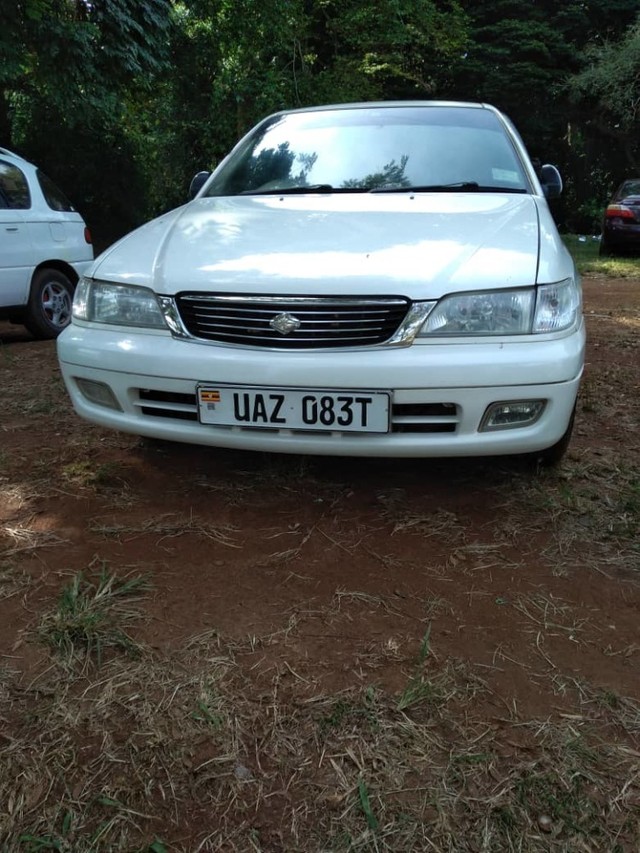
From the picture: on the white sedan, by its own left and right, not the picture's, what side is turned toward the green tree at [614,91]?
back

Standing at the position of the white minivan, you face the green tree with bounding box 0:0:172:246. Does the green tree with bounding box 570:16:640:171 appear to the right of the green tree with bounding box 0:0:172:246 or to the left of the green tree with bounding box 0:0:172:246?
right

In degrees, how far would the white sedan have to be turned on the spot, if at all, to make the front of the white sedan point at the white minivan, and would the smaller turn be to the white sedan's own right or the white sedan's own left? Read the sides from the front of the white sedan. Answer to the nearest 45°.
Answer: approximately 135° to the white sedan's own right

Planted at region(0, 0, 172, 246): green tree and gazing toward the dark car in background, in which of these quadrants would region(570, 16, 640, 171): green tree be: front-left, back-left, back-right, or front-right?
front-left

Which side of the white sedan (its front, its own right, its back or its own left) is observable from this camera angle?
front

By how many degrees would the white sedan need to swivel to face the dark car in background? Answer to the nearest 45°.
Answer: approximately 135° to its left

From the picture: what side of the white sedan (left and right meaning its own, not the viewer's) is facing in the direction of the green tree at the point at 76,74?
back
